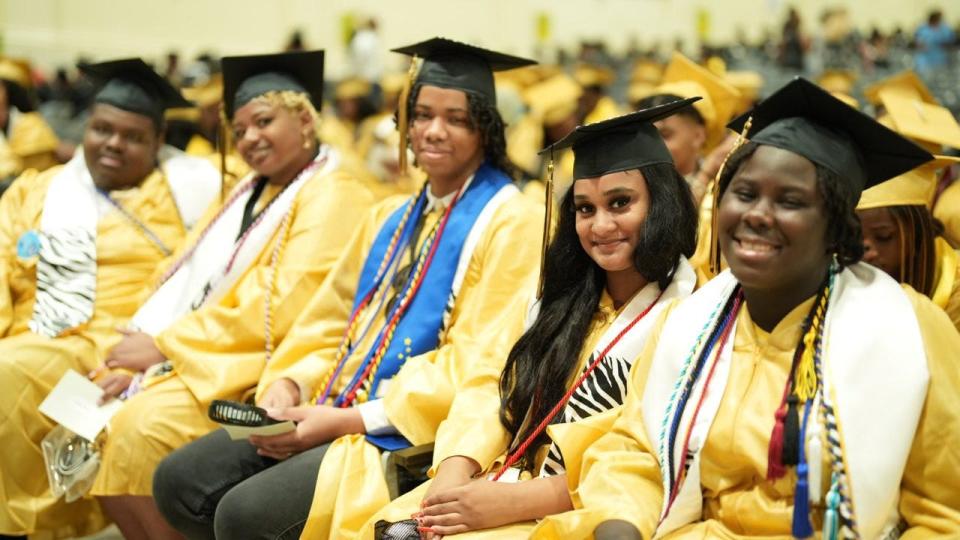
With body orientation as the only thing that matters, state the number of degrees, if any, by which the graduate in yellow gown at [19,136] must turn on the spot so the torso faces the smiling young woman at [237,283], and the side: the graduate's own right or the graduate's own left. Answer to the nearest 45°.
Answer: approximately 45° to the graduate's own left

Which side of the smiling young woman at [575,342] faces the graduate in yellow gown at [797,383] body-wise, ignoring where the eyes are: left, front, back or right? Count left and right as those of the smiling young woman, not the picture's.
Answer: left

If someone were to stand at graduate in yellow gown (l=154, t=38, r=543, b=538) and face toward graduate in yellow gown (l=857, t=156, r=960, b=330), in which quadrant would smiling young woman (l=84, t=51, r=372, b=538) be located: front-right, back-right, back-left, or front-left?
back-left

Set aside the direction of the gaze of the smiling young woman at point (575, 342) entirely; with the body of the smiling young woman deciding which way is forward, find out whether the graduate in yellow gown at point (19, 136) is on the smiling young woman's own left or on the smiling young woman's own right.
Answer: on the smiling young woman's own right

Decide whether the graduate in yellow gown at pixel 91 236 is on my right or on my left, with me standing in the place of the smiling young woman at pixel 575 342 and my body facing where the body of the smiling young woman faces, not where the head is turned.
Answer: on my right

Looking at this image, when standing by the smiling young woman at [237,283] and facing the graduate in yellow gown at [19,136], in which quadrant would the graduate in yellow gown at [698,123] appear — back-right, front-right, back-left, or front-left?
back-right

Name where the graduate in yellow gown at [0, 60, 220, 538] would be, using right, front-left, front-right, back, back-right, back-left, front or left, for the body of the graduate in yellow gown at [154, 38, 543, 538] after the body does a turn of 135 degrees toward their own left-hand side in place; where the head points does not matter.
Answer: back-left

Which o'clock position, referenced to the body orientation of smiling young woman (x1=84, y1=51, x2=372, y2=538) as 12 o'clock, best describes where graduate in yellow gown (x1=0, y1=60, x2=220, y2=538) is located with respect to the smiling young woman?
The graduate in yellow gown is roughly at 3 o'clock from the smiling young woman.

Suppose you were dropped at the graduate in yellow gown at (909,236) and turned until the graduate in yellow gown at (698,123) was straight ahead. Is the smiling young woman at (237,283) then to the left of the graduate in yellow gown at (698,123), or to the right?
left
